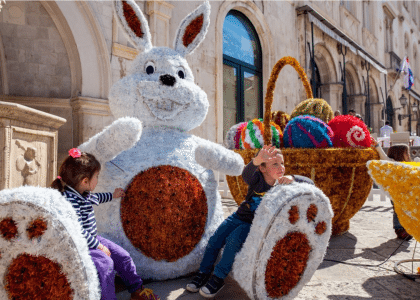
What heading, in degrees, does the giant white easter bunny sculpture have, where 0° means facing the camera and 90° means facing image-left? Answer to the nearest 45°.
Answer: approximately 0°

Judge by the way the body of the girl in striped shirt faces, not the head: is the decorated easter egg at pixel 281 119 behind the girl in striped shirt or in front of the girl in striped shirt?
in front

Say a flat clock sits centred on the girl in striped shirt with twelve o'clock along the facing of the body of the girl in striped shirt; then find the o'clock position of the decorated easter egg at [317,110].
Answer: The decorated easter egg is roughly at 11 o'clock from the girl in striped shirt.

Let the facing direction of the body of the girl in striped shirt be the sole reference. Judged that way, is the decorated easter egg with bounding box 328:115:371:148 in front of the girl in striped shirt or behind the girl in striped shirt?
in front

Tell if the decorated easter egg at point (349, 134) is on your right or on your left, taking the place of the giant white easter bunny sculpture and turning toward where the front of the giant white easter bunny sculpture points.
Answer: on your left

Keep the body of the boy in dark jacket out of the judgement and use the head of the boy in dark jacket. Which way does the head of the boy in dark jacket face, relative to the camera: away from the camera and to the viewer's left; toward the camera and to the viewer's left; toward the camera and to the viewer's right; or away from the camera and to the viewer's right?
toward the camera and to the viewer's right

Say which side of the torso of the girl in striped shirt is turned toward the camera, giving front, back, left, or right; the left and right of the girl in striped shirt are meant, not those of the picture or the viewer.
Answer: right
